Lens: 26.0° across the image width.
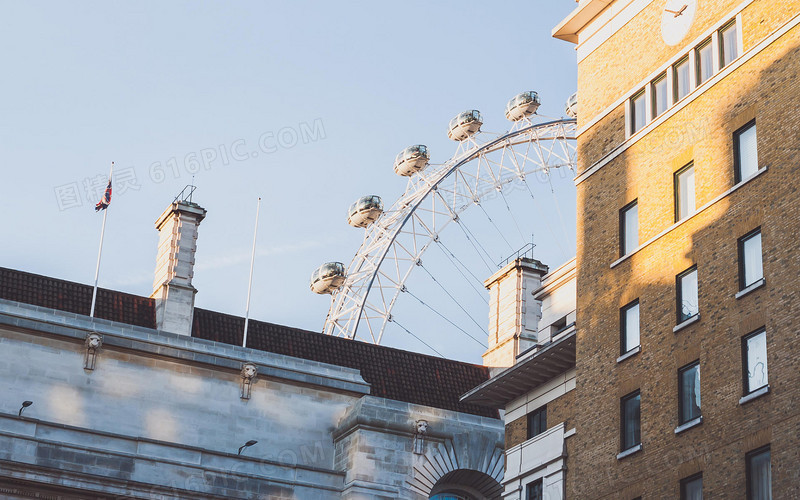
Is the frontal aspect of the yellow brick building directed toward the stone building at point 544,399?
no
